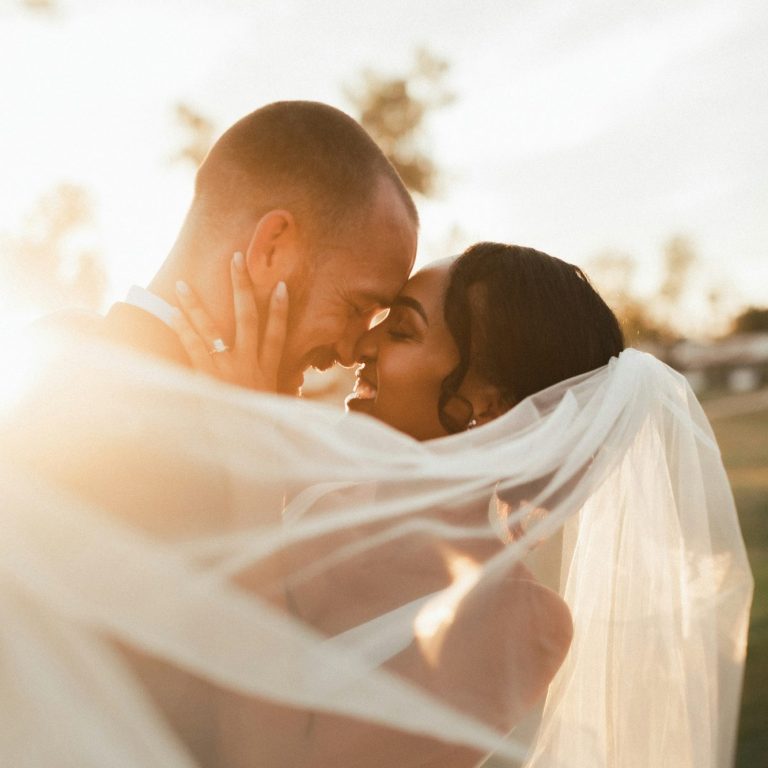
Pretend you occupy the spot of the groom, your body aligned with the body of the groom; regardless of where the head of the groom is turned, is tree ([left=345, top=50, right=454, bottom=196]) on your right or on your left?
on your left

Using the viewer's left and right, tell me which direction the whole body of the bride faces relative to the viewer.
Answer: facing to the left of the viewer

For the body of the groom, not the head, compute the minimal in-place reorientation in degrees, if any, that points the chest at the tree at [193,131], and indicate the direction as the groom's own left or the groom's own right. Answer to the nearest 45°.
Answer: approximately 90° to the groom's own left

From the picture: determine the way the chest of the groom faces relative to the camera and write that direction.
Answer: to the viewer's right

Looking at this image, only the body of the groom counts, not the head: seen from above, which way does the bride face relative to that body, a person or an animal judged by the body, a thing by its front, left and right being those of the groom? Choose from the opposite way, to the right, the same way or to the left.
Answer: the opposite way

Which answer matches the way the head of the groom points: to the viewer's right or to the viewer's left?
to the viewer's right

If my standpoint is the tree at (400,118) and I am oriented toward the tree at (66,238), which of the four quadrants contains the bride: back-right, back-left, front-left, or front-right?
back-left

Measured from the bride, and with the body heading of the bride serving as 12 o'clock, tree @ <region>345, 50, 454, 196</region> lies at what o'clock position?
The tree is roughly at 3 o'clock from the bride.

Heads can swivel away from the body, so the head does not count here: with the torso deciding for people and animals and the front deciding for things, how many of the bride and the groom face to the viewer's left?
1

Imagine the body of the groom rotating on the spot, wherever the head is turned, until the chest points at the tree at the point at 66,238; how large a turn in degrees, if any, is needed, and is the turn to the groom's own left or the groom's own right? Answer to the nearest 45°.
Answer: approximately 90° to the groom's own left
